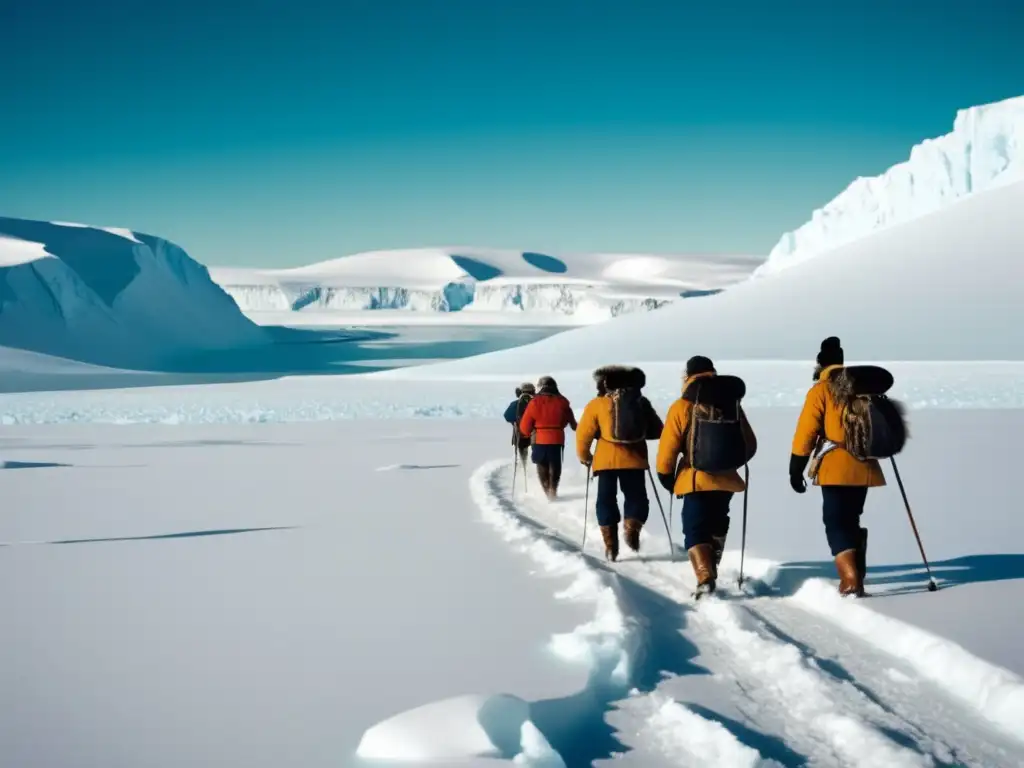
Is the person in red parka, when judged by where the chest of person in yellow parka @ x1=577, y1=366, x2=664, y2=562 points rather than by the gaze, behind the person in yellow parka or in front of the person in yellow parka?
in front

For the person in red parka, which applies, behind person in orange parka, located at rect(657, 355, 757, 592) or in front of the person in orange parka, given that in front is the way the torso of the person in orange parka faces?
in front

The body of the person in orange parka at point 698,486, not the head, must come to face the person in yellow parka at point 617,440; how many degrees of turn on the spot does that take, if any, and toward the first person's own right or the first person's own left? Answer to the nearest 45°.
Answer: approximately 45° to the first person's own left

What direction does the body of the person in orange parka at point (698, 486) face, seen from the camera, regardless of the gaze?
away from the camera

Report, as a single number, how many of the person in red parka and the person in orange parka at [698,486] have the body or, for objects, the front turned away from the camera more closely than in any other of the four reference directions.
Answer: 2

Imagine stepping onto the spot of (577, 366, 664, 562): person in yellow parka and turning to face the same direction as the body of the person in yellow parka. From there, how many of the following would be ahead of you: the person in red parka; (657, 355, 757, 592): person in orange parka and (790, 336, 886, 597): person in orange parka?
1

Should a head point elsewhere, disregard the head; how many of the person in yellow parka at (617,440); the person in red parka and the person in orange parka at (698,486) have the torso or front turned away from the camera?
3

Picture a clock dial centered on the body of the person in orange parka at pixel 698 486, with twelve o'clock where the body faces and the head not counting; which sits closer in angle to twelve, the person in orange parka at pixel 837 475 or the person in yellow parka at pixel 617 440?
the person in yellow parka

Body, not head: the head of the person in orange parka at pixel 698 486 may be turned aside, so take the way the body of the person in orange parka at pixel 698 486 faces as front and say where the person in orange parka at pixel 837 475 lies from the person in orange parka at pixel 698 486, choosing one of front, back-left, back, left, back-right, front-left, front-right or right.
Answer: right

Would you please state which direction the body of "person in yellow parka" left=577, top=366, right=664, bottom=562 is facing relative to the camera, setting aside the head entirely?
away from the camera

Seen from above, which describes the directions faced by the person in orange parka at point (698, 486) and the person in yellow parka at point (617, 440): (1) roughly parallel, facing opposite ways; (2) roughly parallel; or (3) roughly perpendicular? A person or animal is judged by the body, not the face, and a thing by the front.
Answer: roughly parallel

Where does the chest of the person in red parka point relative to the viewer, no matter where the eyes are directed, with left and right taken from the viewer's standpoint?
facing away from the viewer

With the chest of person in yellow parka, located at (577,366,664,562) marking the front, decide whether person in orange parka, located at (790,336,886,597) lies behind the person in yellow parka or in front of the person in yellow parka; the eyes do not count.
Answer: behind

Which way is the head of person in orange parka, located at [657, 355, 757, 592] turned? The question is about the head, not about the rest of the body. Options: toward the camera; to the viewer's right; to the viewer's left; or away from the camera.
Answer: away from the camera

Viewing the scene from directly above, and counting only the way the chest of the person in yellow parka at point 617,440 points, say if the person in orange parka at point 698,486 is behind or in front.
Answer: behind

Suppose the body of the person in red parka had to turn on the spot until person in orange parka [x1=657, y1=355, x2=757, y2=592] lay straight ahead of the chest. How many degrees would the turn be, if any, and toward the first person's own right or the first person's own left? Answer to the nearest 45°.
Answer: approximately 180°
